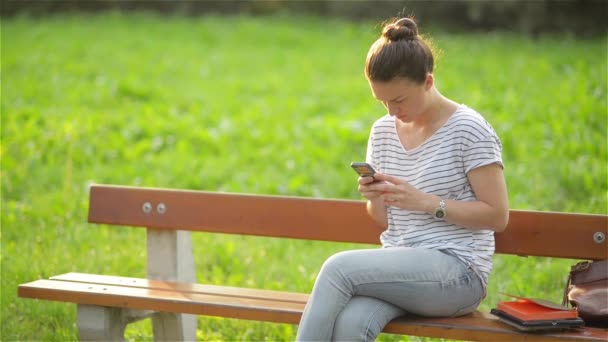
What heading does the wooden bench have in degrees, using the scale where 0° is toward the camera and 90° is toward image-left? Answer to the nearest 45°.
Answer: approximately 45°

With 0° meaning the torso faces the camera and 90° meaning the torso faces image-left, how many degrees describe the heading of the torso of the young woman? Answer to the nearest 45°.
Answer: approximately 45°

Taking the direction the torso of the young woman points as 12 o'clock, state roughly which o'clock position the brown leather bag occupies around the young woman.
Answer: The brown leather bag is roughly at 7 o'clock from the young woman.
